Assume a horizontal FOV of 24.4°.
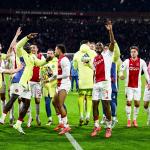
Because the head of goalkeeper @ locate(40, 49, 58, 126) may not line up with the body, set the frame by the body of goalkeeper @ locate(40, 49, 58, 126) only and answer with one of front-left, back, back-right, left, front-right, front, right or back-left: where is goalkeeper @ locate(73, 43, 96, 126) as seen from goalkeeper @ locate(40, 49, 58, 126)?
back-left

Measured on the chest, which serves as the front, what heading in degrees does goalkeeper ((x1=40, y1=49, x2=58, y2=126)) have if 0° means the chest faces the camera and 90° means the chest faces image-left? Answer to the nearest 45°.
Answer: approximately 45°
